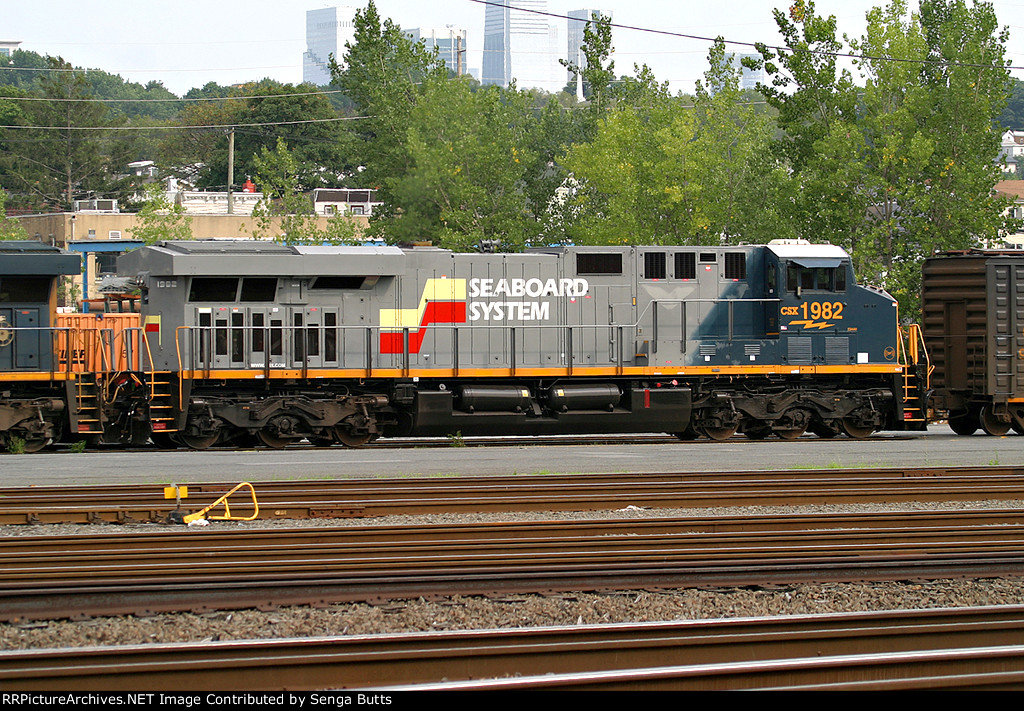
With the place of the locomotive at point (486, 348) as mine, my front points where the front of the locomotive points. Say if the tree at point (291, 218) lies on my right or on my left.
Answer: on my left

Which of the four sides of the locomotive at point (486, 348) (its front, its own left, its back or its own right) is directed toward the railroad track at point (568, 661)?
right

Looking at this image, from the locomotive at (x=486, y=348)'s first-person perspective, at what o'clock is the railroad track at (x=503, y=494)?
The railroad track is roughly at 3 o'clock from the locomotive.

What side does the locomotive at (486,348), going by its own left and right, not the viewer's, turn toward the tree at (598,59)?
left

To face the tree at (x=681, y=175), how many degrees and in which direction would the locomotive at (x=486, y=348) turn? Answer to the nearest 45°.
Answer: approximately 45° to its left

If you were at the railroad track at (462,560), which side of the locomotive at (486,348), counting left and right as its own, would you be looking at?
right

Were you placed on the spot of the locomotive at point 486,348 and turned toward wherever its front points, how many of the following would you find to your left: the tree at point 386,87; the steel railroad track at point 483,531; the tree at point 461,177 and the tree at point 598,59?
3

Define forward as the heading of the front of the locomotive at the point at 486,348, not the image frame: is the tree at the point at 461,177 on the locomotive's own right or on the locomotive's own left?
on the locomotive's own left

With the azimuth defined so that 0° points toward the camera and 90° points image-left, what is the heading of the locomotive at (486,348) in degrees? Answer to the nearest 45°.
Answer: approximately 270°
